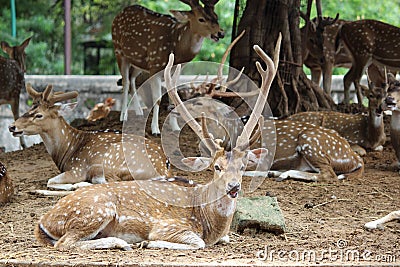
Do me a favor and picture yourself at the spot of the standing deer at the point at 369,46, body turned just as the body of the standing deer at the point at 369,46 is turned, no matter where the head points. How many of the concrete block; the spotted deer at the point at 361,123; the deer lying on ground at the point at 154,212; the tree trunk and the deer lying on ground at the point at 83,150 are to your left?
0

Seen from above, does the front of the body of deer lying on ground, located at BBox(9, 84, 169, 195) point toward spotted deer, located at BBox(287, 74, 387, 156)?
no

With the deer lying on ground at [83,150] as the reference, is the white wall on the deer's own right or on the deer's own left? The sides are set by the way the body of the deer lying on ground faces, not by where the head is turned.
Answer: on the deer's own right

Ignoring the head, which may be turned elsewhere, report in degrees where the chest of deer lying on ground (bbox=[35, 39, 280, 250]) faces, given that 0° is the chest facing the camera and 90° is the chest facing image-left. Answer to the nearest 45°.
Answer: approximately 270°

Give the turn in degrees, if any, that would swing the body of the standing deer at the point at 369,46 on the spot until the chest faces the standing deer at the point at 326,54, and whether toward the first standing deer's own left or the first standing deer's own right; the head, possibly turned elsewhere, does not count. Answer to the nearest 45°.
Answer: approximately 180°

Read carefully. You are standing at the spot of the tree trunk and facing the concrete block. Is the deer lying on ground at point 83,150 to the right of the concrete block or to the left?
right

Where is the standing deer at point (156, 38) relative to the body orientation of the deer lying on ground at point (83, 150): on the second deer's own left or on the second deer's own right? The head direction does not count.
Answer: on the second deer's own right

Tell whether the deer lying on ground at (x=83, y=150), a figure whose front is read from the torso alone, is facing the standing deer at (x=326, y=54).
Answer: no

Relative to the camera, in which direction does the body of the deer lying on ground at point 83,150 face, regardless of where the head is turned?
to the viewer's left

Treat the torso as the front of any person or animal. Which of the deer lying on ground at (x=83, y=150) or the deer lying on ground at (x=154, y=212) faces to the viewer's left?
the deer lying on ground at (x=83, y=150)

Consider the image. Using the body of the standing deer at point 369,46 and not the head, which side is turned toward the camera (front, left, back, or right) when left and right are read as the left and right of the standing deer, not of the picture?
right

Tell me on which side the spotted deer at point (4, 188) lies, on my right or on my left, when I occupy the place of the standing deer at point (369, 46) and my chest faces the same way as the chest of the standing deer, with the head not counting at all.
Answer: on my right

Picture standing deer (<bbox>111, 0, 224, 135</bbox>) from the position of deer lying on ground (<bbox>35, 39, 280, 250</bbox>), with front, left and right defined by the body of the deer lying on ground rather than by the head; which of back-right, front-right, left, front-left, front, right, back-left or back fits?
left

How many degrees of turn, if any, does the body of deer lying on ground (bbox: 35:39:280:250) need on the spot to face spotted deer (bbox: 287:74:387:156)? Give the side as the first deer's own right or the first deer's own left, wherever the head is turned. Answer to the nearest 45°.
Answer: approximately 45° to the first deer's own left

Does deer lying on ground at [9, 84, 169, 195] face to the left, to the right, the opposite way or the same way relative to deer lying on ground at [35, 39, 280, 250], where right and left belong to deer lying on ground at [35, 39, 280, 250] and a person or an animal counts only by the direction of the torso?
the opposite way

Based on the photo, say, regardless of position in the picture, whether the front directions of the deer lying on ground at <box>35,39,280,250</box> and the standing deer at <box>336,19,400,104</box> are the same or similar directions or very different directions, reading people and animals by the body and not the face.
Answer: same or similar directions
